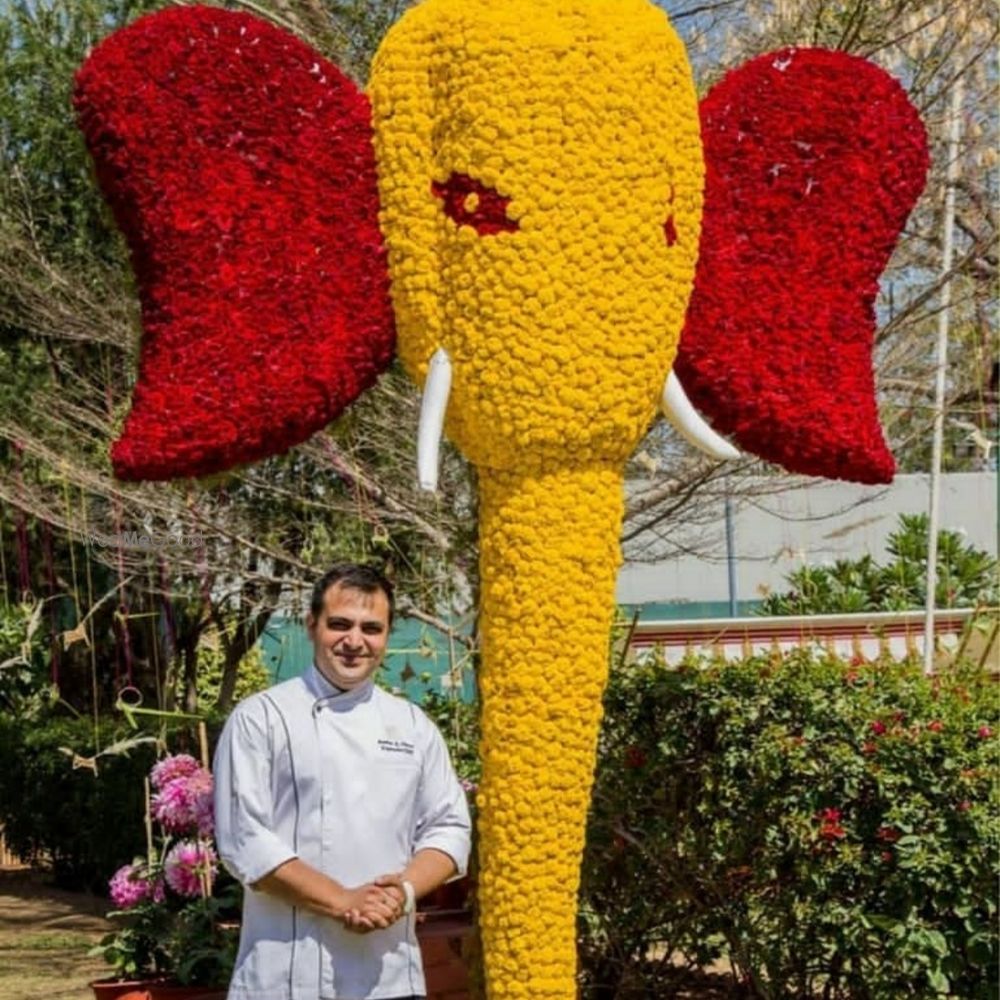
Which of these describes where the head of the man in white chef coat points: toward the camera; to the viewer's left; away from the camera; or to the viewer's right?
toward the camera

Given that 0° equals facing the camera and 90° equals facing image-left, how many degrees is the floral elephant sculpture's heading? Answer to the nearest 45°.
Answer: approximately 315°

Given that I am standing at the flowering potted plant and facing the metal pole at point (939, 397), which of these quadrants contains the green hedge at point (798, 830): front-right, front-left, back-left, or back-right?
front-right

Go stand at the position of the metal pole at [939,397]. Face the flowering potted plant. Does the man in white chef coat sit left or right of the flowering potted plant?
left

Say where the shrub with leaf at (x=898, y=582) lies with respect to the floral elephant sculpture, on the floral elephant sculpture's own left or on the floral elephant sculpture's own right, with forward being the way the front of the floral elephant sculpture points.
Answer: on the floral elephant sculpture's own left

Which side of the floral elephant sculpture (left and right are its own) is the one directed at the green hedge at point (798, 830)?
left

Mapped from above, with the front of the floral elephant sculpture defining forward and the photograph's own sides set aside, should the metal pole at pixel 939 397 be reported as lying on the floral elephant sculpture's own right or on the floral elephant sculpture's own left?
on the floral elephant sculpture's own left
